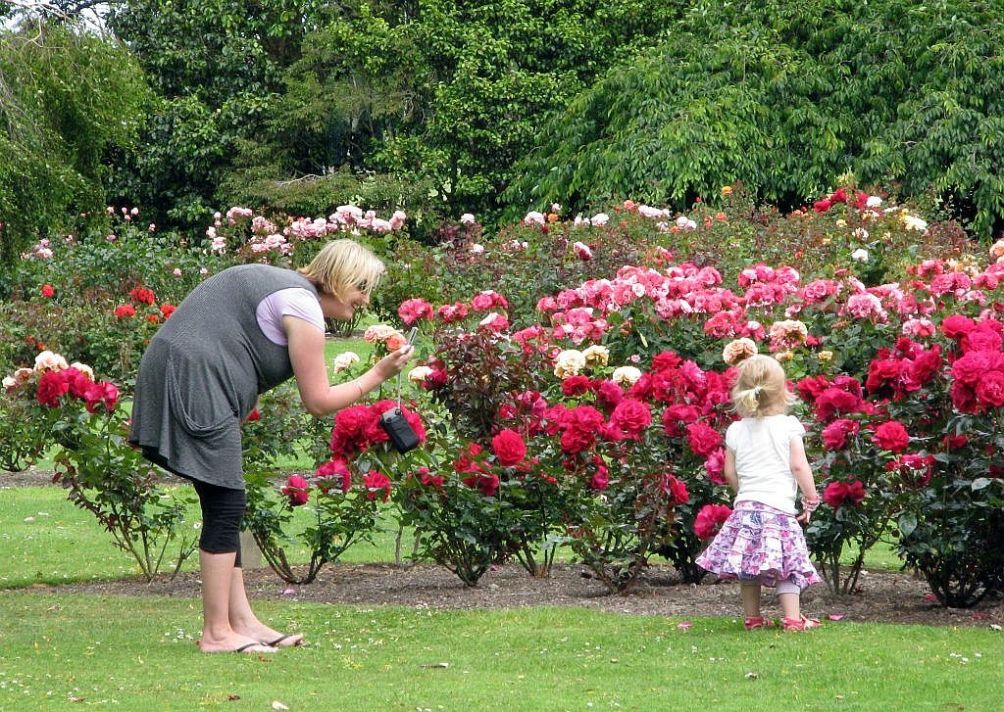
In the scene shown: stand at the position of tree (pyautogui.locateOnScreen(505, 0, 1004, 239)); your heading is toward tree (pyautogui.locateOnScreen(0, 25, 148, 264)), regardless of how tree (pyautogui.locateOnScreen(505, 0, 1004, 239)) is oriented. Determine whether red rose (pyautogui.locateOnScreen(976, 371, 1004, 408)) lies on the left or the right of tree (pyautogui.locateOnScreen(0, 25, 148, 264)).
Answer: left

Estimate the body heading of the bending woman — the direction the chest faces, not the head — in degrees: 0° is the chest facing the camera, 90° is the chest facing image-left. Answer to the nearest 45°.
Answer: approximately 270°

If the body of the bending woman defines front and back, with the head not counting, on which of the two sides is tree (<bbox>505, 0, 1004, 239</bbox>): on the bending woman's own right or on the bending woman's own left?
on the bending woman's own left

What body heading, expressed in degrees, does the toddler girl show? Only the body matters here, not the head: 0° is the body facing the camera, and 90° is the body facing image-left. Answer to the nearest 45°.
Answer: approximately 225°

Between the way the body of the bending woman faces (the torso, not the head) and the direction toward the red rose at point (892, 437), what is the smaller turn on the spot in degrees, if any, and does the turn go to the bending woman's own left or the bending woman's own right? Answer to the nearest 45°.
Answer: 0° — they already face it

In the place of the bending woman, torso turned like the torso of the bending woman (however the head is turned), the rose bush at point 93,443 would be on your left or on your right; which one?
on your left

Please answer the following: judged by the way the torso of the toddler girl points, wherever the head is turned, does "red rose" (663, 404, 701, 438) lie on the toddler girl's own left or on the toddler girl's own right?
on the toddler girl's own left
